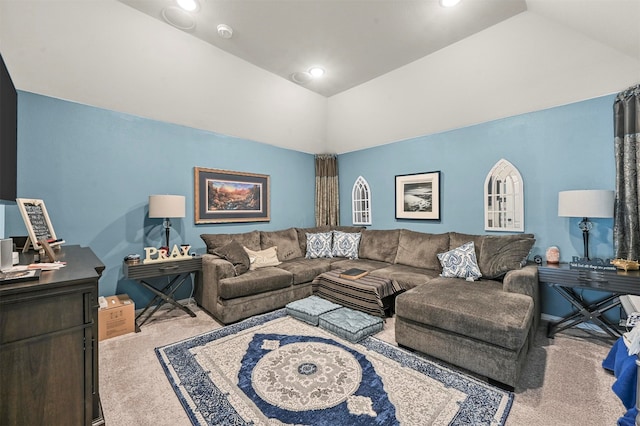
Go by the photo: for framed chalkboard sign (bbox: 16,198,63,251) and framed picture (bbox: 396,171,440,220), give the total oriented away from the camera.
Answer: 0

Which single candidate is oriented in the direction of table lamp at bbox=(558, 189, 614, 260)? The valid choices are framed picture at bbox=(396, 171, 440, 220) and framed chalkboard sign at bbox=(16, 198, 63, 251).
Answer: framed chalkboard sign at bbox=(16, 198, 63, 251)

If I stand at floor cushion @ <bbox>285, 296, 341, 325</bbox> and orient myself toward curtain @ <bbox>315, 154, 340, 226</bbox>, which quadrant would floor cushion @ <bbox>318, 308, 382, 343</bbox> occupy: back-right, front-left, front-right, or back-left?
back-right

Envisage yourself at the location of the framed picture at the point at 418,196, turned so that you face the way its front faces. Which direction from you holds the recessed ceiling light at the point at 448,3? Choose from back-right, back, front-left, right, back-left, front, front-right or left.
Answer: front-left

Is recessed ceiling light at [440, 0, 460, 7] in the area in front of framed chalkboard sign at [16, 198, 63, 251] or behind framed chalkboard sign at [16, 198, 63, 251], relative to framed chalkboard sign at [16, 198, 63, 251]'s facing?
in front

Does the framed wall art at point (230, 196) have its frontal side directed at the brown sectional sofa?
yes

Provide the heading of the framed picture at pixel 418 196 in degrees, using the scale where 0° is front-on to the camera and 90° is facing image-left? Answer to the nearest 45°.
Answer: approximately 45°

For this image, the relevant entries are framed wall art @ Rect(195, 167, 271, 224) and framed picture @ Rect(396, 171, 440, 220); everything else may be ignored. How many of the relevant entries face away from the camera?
0

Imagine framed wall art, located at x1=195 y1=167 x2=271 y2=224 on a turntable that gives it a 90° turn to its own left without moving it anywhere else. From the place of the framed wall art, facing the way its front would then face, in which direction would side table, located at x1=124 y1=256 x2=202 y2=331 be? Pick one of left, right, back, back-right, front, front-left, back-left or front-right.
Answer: back

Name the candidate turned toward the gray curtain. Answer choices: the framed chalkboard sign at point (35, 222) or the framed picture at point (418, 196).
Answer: the framed chalkboard sign at point (35, 222)

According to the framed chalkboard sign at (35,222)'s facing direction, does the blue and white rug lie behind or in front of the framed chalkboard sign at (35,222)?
in front

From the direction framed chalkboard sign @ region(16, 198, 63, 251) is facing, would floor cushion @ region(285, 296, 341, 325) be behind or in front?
in front

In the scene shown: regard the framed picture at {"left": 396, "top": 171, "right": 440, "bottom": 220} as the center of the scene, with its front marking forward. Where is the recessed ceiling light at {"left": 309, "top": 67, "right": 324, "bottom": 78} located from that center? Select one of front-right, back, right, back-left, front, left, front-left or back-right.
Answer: front

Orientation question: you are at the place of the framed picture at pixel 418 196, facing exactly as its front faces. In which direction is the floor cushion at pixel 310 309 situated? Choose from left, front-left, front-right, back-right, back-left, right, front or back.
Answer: front

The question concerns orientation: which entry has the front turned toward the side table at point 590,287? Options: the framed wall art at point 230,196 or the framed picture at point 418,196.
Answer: the framed wall art

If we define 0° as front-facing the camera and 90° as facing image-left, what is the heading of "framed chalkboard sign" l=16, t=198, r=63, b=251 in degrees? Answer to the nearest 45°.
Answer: approximately 315°

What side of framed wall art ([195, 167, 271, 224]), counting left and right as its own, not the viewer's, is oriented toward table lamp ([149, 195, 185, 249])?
right

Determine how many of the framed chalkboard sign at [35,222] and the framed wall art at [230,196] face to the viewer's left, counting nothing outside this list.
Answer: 0

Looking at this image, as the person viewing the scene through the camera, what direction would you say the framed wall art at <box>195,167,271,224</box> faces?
facing the viewer and to the right of the viewer
